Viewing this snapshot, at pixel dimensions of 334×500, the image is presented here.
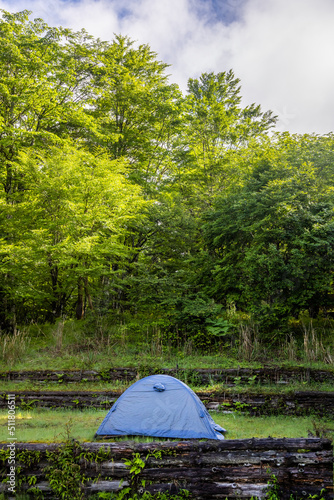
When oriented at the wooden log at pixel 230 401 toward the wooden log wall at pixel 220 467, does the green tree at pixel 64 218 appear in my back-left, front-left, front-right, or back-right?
back-right
